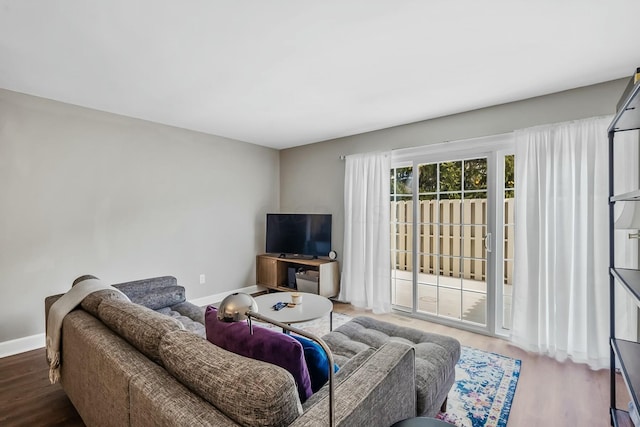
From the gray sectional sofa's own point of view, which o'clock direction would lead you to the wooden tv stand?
The wooden tv stand is roughly at 11 o'clock from the gray sectional sofa.

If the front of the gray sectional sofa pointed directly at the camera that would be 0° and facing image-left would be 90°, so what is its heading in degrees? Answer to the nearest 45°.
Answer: approximately 225°

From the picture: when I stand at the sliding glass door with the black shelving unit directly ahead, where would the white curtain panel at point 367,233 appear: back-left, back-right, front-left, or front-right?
back-right

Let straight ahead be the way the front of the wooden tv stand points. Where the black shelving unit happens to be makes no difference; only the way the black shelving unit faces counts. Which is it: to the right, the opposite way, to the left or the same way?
to the right

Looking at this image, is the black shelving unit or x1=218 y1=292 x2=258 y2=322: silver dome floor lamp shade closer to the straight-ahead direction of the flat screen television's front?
the silver dome floor lamp shade

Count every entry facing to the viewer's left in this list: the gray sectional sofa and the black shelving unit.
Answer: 1

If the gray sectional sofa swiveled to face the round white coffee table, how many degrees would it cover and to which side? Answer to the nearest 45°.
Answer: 0° — it already faces it

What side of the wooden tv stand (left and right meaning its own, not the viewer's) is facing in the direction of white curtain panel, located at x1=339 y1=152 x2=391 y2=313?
left

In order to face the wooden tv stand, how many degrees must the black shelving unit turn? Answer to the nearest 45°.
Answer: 0° — it already faces it

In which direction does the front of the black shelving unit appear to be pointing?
to the viewer's left
